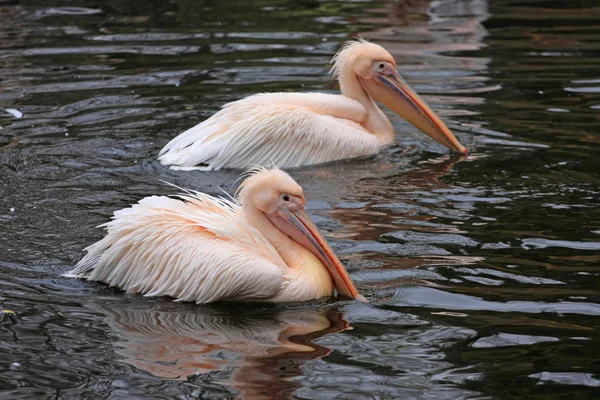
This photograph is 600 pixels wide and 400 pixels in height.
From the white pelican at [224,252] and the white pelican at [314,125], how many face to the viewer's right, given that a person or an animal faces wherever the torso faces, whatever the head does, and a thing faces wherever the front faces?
2

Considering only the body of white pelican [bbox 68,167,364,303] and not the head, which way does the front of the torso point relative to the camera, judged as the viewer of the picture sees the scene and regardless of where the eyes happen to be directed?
to the viewer's right

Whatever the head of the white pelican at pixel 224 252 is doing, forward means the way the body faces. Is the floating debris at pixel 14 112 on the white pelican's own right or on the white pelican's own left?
on the white pelican's own left

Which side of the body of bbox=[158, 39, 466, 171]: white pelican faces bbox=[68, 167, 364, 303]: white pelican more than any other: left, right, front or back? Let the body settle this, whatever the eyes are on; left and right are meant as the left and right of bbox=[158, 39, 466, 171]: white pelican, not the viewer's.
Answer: right

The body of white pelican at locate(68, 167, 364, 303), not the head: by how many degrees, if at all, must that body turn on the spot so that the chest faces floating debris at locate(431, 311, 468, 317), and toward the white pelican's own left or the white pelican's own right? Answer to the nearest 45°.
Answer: approximately 45° to the white pelican's own right

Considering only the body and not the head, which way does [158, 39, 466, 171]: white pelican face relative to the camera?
to the viewer's right

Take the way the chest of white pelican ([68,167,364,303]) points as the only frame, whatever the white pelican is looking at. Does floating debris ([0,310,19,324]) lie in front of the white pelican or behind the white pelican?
behind

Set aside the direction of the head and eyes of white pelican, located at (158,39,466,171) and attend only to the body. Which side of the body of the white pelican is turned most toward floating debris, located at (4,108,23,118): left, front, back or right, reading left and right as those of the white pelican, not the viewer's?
back

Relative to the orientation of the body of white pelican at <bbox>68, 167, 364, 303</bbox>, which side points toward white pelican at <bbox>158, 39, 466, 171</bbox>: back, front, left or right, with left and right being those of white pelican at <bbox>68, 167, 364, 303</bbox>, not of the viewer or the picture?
left
